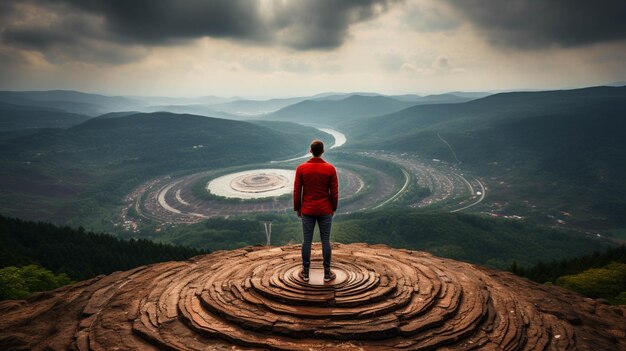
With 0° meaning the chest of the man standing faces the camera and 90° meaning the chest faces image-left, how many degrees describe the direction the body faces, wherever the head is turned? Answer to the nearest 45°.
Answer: approximately 180°
